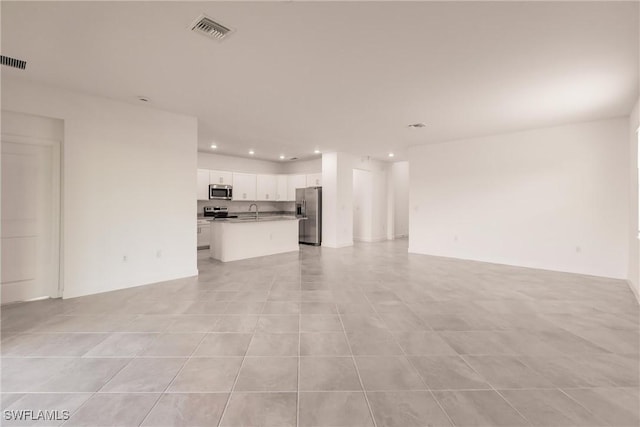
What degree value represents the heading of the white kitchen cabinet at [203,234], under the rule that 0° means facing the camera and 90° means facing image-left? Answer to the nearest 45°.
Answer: approximately 315°

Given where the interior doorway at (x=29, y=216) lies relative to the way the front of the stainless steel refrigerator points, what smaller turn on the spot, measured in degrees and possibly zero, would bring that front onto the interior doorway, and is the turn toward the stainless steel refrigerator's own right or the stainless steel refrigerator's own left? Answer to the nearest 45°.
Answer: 0° — it already faces it

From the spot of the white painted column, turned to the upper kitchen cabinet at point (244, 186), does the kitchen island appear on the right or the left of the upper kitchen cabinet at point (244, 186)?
left

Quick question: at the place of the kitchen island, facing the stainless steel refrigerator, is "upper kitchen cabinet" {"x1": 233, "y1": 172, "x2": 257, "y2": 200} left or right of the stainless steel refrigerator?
left

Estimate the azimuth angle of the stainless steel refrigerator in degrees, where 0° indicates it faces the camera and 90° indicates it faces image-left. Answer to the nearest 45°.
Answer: approximately 45°

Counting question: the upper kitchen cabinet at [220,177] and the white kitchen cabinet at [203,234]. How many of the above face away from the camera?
0

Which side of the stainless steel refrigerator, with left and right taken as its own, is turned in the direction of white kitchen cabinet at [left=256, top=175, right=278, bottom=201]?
right

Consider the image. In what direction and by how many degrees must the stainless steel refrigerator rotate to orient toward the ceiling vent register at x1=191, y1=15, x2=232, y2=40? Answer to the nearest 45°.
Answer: approximately 45° to its left
